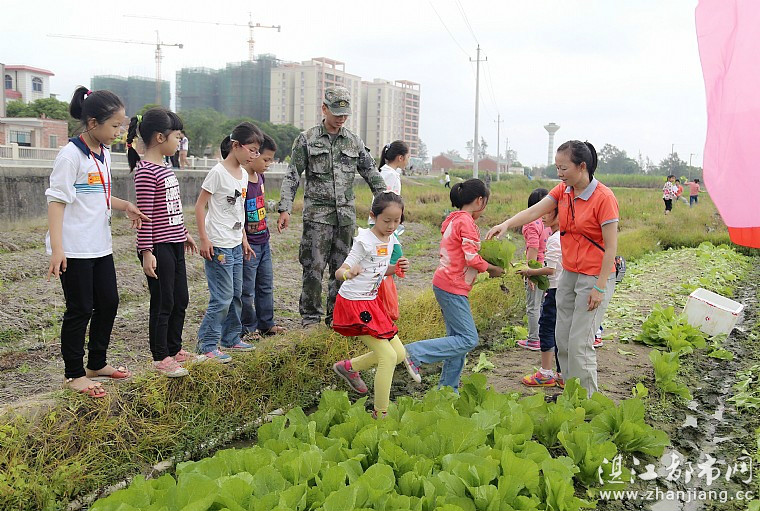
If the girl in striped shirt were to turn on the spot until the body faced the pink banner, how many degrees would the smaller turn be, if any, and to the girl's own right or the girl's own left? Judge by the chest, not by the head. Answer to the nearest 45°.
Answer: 0° — they already face it

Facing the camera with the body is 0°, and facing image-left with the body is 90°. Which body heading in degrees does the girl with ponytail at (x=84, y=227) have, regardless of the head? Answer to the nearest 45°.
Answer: approximately 315°

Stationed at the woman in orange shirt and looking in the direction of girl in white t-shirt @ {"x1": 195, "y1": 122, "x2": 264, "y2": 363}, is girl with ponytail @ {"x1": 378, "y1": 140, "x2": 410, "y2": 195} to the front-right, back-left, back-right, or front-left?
front-right

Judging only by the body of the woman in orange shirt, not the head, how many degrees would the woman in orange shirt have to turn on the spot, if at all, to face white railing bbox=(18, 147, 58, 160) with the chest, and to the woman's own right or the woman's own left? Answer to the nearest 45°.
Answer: approximately 90° to the woman's own right

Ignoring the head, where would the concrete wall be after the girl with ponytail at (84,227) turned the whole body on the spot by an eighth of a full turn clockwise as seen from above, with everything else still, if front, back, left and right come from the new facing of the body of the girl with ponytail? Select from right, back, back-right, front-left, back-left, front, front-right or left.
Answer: back

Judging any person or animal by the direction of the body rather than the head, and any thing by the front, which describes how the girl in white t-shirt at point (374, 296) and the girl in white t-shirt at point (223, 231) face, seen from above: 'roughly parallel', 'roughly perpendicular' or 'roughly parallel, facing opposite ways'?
roughly parallel

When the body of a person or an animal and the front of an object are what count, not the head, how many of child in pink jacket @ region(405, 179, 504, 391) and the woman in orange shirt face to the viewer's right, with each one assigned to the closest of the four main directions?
1

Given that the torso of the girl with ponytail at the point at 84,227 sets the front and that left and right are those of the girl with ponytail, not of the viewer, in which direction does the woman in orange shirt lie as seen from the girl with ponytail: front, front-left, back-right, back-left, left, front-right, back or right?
front-left

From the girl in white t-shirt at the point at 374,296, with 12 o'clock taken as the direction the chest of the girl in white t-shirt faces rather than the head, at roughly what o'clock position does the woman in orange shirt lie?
The woman in orange shirt is roughly at 10 o'clock from the girl in white t-shirt.

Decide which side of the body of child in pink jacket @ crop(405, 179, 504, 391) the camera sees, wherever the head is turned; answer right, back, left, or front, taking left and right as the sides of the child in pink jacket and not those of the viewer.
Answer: right

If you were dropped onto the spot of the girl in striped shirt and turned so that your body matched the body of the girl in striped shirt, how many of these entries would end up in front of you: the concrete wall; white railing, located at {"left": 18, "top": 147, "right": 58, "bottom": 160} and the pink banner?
1

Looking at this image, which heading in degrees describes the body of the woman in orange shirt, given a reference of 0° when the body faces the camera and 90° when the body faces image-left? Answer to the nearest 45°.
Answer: approximately 45°

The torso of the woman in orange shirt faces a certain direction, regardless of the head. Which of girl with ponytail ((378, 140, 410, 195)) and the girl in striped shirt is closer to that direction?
the girl in striped shirt
